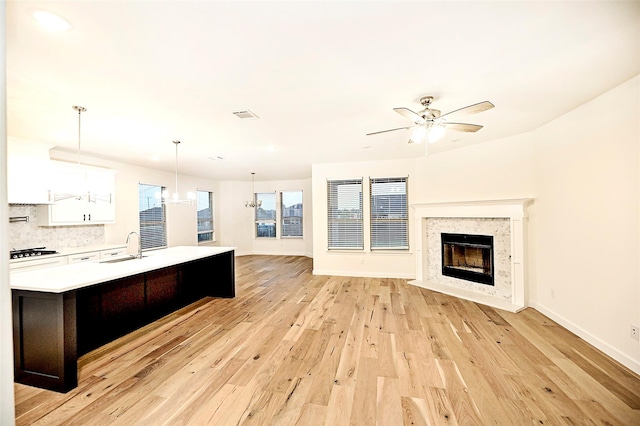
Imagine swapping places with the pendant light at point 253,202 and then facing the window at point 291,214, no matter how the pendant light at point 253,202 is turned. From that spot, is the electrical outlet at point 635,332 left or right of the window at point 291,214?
right

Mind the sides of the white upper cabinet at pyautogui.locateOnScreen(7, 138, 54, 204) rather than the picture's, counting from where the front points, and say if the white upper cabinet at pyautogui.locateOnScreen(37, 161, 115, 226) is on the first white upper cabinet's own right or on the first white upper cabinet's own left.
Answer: on the first white upper cabinet's own left

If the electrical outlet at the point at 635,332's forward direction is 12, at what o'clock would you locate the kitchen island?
The kitchen island is roughly at 12 o'clock from the electrical outlet.

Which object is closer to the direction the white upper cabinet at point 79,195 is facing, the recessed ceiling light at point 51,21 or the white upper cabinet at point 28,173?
the recessed ceiling light

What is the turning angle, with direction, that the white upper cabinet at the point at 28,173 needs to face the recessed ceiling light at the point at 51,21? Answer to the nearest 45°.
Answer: approximately 45° to its right

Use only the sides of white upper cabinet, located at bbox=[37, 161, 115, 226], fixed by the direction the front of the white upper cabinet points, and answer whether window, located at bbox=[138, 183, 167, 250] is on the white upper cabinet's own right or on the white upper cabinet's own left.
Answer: on the white upper cabinet's own left

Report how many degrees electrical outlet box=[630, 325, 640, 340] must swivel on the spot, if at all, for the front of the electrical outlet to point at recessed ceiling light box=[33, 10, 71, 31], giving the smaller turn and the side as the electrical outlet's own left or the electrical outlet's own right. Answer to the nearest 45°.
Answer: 0° — it already faces it

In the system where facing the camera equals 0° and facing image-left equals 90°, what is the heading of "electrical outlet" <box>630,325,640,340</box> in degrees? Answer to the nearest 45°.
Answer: approximately 45°

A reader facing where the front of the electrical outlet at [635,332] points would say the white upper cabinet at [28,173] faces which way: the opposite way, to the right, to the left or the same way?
the opposite way

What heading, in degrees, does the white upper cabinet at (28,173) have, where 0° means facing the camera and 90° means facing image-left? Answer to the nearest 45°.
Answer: approximately 315°
